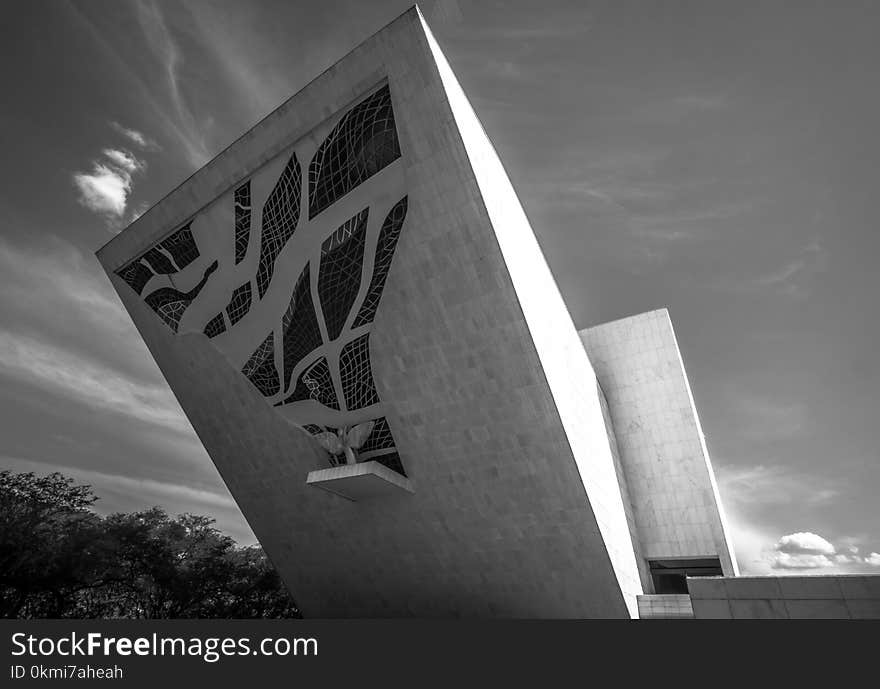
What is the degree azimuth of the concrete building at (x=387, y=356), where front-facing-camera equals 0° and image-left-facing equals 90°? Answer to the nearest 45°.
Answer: approximately 45°
